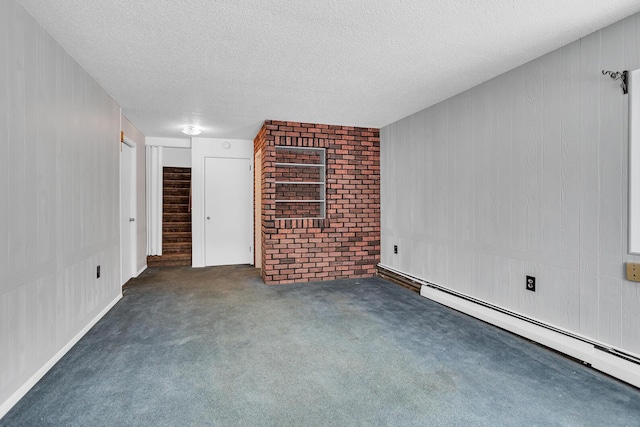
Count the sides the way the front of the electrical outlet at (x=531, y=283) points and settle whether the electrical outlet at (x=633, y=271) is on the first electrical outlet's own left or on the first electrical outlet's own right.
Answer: on the first electrical outlet's own left

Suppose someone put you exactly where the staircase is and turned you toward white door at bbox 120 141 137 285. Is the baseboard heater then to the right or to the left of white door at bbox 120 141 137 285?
left

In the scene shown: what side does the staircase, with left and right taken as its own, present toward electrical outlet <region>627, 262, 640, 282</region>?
front

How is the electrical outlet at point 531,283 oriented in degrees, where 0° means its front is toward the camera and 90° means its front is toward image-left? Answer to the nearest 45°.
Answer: approximately 45°

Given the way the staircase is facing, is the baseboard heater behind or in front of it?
in front

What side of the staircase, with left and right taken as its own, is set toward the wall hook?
front

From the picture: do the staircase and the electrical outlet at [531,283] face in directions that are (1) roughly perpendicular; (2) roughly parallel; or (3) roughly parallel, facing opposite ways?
roughly perpendicular

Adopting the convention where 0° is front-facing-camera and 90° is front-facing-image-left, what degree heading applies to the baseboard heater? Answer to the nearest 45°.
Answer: approximately 45°

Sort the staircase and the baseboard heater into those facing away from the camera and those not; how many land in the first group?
0

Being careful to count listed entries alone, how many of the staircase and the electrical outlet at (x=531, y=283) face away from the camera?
0

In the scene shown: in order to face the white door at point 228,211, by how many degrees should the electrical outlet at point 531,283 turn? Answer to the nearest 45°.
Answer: approximately 45° to its right

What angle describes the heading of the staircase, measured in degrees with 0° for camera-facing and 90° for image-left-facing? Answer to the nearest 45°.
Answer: approximately 0°
